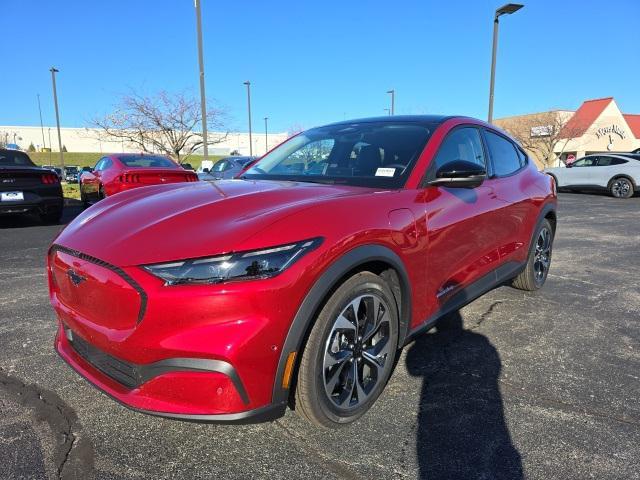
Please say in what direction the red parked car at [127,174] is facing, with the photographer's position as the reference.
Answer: facing away from the viewer and to the left of the viewer

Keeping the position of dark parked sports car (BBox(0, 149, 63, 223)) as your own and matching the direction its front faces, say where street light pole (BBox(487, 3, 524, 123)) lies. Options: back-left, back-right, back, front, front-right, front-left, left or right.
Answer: right

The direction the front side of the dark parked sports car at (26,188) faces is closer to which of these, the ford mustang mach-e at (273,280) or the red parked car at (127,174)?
the red parked car

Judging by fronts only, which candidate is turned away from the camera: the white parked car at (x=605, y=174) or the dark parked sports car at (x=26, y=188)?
the dark parked sports car

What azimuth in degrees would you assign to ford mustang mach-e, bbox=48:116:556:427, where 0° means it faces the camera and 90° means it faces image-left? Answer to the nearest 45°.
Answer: approximately 45°

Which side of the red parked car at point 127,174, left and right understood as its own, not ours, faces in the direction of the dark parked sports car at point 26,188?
left

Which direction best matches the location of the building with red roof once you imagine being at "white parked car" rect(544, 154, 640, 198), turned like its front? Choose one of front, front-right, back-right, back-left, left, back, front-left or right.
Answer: right

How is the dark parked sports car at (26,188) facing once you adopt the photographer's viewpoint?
facing away from the viewer

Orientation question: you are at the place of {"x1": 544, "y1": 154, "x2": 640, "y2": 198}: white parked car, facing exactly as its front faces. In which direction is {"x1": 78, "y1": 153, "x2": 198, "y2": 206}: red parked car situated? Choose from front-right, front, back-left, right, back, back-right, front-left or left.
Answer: front-left

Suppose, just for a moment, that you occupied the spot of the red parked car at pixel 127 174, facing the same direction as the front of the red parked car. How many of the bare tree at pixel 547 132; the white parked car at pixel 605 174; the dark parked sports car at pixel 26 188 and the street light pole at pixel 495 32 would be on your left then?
1

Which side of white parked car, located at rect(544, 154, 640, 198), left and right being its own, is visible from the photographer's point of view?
left

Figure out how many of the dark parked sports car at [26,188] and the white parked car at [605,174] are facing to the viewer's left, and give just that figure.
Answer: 1
